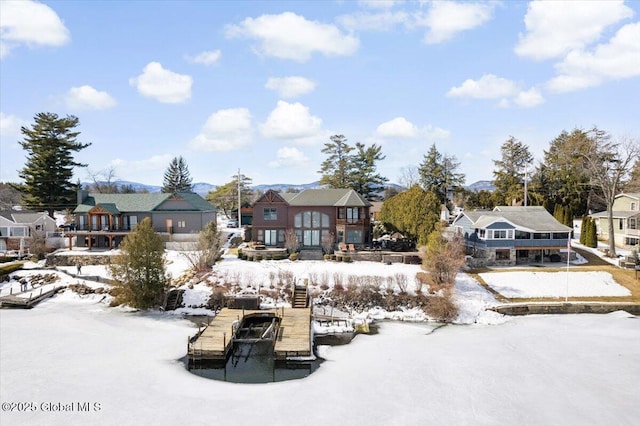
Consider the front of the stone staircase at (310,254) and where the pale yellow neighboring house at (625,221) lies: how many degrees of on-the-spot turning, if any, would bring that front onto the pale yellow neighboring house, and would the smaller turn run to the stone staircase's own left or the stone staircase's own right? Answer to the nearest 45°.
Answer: approximately 90° to the stone staircase's own left

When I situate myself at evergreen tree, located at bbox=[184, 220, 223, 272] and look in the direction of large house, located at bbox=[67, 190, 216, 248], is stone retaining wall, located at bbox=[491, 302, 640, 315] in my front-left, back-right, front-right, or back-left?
back-right

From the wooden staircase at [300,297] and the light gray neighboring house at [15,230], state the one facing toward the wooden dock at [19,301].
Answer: the light gray neighboring house

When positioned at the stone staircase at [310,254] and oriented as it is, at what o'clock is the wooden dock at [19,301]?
The wooden dock is roughly at 2 o'clock from the stone staircase.

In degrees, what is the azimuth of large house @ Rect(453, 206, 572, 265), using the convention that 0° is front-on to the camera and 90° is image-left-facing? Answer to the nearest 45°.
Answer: approximately 0°

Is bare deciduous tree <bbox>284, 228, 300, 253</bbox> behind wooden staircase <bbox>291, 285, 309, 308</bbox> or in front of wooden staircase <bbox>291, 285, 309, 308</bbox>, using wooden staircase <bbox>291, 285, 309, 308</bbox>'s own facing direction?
behind

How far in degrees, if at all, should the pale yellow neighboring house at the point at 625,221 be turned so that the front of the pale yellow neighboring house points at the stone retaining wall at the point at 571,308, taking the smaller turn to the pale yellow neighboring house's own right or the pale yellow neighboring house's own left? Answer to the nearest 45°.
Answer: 0° — it already faces it

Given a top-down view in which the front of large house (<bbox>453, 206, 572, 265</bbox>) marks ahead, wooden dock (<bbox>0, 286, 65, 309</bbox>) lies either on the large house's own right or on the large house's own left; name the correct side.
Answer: on the large house's own right

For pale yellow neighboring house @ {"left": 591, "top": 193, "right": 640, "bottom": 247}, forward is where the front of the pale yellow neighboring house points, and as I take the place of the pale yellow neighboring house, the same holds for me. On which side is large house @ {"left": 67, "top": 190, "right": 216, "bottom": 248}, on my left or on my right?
on my right

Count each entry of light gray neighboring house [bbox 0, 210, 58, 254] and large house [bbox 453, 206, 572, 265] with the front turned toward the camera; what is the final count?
2

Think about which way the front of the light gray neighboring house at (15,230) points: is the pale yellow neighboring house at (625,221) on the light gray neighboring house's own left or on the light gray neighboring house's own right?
on the light gray neighboring house's own left

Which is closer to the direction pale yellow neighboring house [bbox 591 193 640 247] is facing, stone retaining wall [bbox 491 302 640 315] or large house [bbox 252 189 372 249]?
the stone retaining wall

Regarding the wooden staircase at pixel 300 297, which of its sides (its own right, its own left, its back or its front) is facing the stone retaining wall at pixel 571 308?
left
